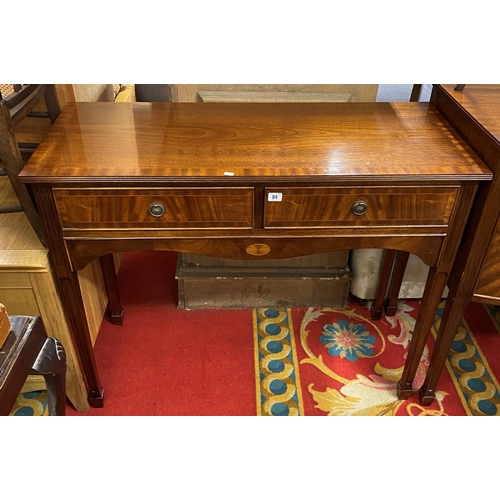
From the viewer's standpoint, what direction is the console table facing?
toward the camera
